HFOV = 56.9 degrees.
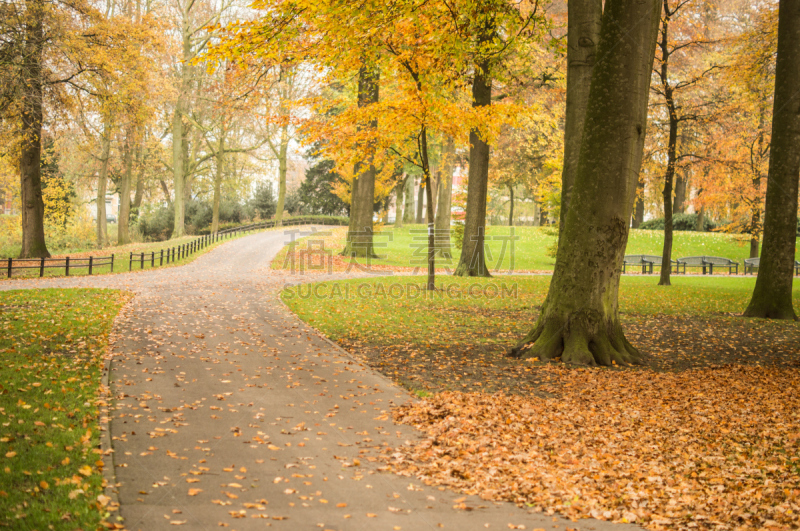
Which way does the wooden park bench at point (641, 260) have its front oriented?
toward the camera

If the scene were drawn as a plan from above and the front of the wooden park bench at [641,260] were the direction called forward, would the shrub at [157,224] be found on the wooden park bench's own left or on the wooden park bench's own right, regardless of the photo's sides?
on the wooden park bench's own right

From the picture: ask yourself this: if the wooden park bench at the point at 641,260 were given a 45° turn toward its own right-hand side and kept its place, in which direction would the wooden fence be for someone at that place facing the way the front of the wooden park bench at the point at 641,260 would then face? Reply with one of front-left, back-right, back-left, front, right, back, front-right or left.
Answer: front

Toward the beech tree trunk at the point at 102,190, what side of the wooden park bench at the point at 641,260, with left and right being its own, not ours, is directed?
right
